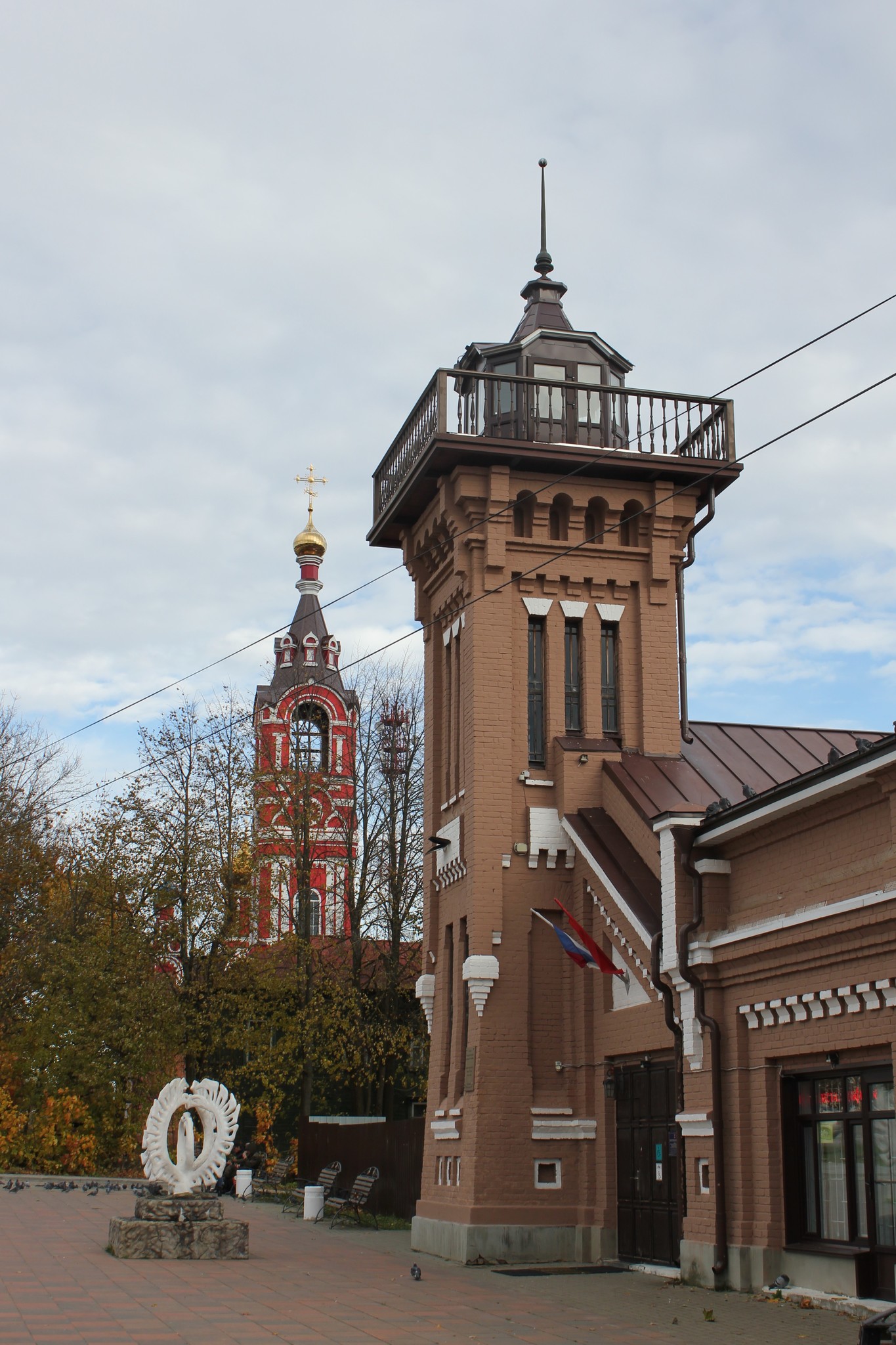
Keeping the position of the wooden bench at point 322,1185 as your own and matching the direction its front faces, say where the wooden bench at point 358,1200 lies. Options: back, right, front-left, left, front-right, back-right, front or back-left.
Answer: front-left

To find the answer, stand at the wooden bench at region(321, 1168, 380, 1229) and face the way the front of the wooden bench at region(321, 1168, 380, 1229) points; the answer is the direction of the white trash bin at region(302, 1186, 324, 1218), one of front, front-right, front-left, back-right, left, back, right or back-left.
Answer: right

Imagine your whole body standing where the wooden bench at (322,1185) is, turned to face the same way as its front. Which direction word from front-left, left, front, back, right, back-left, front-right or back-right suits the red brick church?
back-right

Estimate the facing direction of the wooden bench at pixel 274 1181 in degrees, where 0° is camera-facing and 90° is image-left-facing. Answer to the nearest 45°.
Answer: approximately 45°
